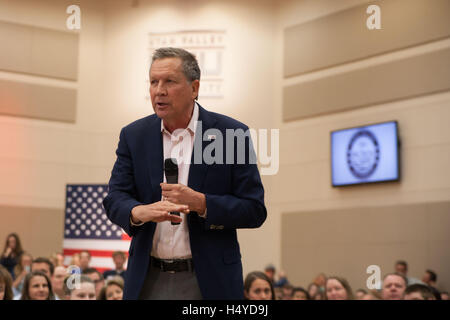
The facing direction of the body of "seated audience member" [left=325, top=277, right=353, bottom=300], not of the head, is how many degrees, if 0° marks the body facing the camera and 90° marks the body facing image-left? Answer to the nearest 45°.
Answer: approximately 45°

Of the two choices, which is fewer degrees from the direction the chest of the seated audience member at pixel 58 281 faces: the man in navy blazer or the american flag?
the man in navy blazer

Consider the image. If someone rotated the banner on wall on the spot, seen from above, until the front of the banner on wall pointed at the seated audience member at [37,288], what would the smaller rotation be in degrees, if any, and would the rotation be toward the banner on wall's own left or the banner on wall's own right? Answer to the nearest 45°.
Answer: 0° — it already faces them

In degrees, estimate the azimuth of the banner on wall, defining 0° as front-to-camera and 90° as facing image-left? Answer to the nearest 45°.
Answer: approximately 0°

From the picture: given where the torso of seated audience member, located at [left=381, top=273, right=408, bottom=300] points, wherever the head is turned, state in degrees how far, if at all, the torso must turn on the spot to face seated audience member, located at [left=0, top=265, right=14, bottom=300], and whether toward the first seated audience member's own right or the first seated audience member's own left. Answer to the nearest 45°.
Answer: approximately 45° to the first seated audience member's own right

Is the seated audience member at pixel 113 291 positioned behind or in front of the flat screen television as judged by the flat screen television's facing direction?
in front

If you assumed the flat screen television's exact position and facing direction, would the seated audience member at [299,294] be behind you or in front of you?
in front

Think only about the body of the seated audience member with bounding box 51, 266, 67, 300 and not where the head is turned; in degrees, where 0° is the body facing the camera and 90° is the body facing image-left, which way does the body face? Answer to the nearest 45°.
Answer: approximately 315°

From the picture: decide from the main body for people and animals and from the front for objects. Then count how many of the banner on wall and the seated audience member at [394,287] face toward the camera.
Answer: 2
